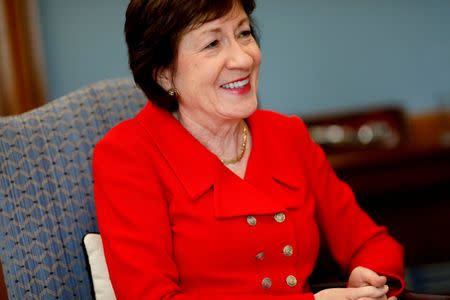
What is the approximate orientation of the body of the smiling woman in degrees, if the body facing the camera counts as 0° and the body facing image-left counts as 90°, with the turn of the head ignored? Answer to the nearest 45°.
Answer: approximately 315°

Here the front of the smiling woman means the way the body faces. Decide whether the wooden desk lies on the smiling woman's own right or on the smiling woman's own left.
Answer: on the smiling woman's own left

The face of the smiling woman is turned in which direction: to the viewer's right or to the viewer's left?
to the viewer's right
